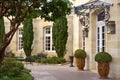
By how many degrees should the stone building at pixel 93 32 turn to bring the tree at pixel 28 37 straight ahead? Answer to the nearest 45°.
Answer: approximately 90° to its right

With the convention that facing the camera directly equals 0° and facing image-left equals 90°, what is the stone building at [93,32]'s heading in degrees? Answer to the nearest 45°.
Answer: approximately 45°
